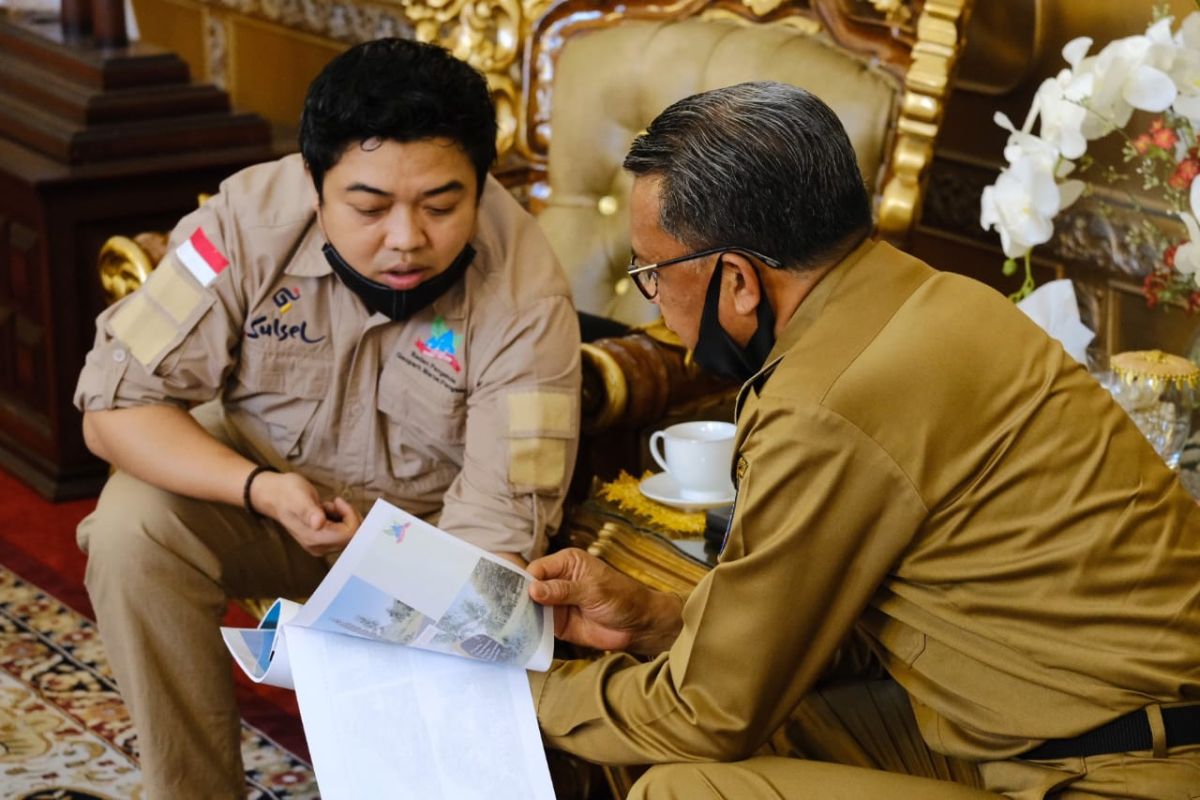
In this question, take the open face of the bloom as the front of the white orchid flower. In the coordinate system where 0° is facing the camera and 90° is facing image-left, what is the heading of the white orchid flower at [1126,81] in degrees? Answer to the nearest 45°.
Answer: approximately 45°

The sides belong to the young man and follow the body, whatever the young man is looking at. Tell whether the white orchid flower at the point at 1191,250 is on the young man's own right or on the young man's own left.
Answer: on the young man's own left

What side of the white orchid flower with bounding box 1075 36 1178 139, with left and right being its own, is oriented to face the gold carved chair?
right

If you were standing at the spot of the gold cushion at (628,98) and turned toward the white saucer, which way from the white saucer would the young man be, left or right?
right

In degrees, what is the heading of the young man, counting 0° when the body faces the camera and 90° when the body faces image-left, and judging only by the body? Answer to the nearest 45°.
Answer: approximately 0°

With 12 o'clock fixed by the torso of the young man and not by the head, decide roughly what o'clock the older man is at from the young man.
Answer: The older man is roughly at 11 o'clock from the young man.

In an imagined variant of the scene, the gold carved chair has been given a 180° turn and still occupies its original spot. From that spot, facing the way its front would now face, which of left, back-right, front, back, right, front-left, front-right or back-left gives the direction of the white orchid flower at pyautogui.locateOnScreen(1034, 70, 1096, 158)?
right

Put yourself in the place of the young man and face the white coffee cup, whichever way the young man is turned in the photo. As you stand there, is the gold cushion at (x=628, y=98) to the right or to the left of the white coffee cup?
left

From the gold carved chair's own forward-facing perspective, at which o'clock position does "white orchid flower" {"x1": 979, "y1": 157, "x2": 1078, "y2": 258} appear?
The white orchid flower is roughly at 9 o'clock from the gold carved chair.

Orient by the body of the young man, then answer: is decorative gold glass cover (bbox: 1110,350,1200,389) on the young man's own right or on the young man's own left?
on the young man's own left
